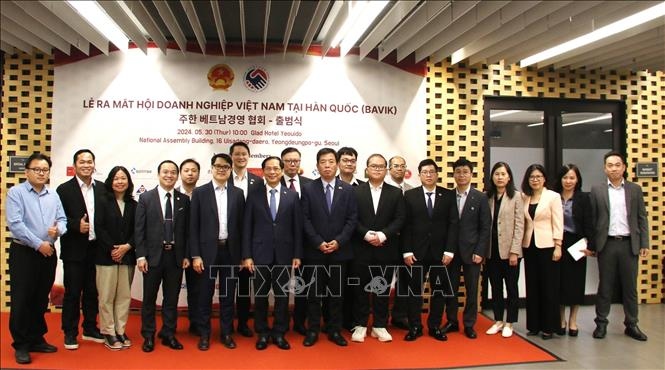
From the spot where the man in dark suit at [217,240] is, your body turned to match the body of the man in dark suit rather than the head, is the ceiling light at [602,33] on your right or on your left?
on your left

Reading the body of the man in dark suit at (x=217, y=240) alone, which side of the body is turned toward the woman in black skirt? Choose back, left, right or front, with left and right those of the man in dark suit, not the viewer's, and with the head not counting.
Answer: left

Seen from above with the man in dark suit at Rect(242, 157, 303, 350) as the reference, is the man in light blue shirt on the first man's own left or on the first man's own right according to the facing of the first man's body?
on the first man's own right

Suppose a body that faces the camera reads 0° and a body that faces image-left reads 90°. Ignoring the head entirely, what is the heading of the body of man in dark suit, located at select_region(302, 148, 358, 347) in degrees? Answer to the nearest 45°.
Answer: approximately 0°

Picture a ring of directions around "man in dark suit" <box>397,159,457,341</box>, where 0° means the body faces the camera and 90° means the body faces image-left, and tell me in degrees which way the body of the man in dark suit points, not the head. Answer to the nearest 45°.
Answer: approximately 0°

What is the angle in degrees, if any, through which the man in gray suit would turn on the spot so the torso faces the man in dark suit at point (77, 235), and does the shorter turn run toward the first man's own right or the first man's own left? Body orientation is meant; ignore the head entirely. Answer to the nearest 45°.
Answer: approximately 45° to the first man's own right

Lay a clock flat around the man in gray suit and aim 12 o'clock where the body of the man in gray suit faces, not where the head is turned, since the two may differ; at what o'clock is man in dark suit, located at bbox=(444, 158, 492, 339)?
The man in dark suit is roughly at 2 o'clock from the man in gray suit.

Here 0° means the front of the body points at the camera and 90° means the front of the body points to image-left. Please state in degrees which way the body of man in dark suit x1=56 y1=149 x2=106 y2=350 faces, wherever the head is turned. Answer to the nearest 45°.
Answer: approximately 315°
